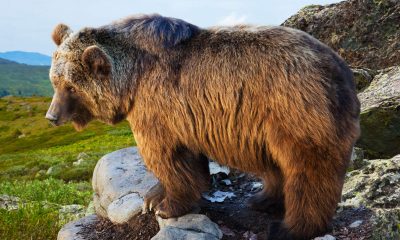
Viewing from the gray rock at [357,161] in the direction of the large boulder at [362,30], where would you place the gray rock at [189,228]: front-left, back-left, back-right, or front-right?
back-left

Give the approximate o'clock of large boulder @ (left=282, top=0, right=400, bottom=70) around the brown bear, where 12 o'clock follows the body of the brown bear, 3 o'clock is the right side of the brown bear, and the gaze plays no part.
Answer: The large boulder is roughly at 4 o'clock from the brown bear.

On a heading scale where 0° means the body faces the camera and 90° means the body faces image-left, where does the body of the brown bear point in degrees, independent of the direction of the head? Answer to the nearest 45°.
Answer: approximately 90°

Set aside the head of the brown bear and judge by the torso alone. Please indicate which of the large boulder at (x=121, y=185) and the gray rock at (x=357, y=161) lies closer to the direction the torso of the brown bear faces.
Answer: the large boulder
